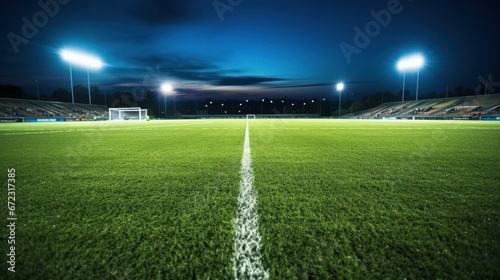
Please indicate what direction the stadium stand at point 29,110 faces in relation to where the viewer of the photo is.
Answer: facing the viewer and to the right of the viewer
